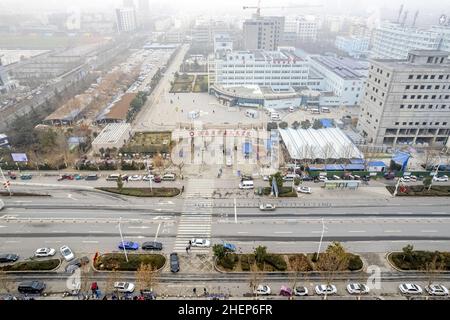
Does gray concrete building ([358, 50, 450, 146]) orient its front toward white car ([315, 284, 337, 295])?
yes

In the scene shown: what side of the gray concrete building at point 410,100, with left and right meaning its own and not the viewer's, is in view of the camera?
front

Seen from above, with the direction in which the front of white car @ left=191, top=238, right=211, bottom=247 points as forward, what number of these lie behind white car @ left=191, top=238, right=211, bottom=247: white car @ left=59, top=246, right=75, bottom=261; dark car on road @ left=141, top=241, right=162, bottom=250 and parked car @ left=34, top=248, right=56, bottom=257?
3

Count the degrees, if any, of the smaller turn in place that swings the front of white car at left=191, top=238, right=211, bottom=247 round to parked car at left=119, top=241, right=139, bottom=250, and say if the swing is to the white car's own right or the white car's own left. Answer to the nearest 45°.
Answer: approximately 180°

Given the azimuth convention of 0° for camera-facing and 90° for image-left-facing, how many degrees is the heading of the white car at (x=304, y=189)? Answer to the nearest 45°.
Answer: approximately 90°

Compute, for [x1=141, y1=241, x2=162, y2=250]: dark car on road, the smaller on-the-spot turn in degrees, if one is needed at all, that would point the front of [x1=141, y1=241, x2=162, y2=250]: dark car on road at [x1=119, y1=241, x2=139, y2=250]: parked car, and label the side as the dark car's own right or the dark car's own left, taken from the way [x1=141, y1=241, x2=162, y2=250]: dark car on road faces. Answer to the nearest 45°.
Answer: approximately 180°

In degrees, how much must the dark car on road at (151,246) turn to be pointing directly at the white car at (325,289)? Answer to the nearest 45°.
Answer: approximately 45° to its right

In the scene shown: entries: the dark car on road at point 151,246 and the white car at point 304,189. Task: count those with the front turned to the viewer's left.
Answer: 1

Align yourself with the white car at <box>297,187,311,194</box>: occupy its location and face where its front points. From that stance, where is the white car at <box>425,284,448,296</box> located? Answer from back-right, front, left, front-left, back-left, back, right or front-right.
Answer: back-left

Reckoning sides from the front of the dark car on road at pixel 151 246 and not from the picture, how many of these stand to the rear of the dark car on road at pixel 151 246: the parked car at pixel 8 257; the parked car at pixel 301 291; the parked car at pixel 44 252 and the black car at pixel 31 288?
3

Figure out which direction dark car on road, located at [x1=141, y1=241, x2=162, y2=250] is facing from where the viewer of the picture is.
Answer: facing to the right of the viewer

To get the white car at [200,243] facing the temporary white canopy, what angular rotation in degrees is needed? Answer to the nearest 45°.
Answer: approximately 45° to its left

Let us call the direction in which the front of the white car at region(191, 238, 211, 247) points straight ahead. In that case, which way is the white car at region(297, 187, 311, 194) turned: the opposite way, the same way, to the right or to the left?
the opposite way

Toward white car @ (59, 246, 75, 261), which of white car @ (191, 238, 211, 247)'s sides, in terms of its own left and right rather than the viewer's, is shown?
back

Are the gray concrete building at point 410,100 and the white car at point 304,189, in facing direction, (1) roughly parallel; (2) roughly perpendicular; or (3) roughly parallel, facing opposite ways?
roughly perpendicular

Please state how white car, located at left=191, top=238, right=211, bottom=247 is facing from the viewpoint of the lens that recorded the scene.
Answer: facing to the right of the viewer

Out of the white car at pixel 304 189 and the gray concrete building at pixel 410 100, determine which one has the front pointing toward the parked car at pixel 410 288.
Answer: the gray concrete building

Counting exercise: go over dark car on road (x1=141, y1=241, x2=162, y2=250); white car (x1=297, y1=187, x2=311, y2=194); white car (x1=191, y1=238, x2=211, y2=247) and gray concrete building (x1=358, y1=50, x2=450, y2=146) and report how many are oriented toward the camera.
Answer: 1
